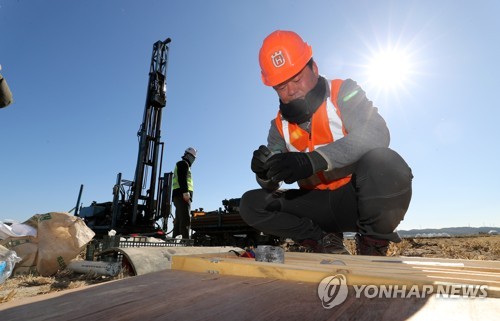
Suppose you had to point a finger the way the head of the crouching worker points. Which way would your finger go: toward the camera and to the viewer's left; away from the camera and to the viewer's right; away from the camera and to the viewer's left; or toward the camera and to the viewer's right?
toward the camera and to the viewer's left

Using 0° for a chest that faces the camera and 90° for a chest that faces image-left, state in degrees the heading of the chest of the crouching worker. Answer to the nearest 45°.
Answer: approximately 45°

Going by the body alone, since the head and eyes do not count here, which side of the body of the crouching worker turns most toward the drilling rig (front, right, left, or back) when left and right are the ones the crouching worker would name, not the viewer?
right

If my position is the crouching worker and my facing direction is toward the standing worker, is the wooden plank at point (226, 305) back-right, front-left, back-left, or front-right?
back-left

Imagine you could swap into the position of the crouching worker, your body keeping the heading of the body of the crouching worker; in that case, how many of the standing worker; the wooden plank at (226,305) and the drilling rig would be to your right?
2
